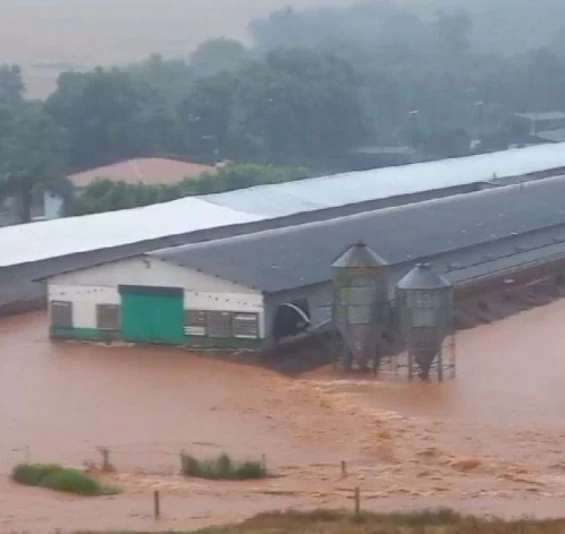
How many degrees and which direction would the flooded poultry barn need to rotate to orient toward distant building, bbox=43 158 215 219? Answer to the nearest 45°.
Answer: approximately 135° to its right

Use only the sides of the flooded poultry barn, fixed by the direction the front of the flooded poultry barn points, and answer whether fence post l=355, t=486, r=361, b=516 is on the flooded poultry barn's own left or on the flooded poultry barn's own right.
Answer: on the flooded poultry barn's own left

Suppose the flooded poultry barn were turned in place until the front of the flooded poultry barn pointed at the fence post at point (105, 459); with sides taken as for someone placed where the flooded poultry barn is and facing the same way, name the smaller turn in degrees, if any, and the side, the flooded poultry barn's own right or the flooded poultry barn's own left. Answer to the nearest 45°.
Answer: approximately 45° to the flooded poultry barn's own left

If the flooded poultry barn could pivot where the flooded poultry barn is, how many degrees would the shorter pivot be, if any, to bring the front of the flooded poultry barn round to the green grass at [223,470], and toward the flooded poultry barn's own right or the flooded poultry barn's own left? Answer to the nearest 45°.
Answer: approximately 45° to the flooded poultry barn's own left

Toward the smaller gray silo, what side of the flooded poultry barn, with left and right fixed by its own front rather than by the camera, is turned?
left

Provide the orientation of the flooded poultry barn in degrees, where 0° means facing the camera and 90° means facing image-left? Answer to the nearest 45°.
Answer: approximately 45°

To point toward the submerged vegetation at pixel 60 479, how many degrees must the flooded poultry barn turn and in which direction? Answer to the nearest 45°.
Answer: approximately 45° to its left

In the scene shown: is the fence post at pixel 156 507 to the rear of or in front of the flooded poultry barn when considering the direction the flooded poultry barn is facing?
in front
